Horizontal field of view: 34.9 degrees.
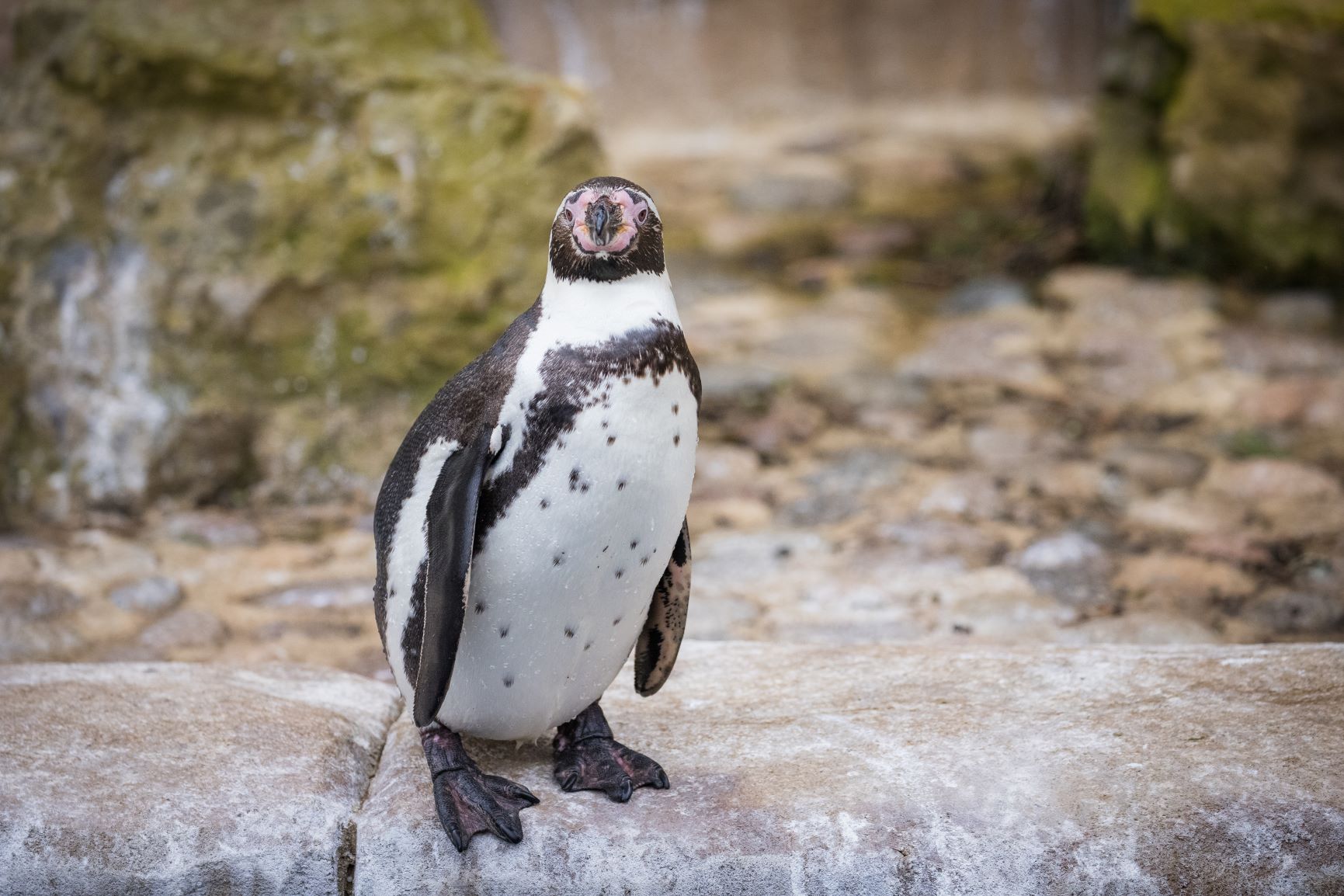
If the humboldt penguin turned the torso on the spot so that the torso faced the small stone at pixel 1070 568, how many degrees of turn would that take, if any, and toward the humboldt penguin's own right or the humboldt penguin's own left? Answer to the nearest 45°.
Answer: approximately 90° to the humboldt penguin's own left

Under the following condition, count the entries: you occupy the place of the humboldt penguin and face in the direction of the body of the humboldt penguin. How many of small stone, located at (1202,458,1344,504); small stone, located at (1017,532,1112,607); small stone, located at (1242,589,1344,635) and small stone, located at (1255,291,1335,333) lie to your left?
4

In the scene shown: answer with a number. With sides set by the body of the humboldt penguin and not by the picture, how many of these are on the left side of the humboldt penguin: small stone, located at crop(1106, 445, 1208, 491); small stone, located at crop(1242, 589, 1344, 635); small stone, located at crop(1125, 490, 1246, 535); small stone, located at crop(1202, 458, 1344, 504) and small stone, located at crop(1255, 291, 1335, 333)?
5

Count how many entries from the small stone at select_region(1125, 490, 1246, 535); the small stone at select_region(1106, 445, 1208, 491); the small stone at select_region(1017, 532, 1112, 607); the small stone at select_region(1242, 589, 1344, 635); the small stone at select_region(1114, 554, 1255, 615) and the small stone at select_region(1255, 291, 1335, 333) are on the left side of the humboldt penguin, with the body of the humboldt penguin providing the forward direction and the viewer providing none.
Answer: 6

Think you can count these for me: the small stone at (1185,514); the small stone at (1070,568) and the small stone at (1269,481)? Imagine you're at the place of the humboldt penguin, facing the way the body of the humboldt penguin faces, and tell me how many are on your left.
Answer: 3

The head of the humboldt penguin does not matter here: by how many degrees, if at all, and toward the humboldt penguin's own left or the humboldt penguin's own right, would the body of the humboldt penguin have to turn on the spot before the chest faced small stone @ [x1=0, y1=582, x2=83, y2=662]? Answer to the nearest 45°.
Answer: approximately 180°

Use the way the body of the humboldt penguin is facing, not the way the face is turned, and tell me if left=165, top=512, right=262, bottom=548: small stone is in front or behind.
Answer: behind

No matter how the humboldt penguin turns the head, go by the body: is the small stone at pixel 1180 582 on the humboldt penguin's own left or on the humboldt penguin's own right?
on the humboldt penguin's own left

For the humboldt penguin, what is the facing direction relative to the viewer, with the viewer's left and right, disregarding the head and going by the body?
facing the viewer and to the right of the viewer

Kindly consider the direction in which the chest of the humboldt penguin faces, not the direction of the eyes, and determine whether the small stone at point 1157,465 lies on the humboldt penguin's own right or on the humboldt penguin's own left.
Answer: on the humboldt penguin's own left

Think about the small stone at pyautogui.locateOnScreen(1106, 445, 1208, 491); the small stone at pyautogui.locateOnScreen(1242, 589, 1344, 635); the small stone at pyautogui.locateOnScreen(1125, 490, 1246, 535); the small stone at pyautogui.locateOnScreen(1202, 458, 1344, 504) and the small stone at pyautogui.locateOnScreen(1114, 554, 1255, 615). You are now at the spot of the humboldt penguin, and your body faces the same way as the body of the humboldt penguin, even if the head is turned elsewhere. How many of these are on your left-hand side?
5

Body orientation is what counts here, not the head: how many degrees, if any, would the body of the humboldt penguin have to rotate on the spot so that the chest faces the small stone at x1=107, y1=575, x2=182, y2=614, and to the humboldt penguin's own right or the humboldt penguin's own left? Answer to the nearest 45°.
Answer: approximately 180°

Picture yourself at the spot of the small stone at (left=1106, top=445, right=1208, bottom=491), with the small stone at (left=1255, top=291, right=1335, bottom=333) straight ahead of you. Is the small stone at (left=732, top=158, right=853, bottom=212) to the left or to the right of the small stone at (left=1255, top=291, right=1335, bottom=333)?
left

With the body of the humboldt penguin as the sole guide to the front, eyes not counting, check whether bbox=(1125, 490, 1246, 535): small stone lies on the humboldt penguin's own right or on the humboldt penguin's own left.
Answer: on the humboldt penguin's own left
